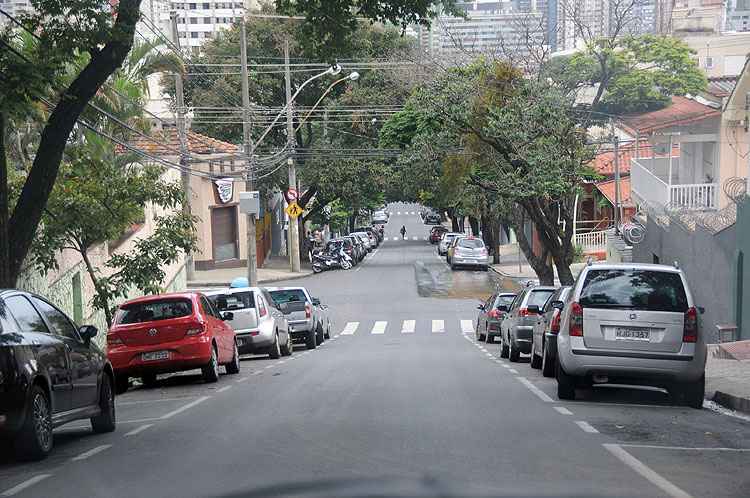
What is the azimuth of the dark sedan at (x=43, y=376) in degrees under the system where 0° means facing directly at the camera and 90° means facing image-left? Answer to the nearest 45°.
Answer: approximately 225°

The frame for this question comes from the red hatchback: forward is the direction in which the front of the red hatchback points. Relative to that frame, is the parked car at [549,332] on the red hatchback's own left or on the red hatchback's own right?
on the red hatchback's own right

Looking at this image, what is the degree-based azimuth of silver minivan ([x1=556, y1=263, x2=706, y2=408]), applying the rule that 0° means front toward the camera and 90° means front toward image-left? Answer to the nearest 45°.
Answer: approximately 180°

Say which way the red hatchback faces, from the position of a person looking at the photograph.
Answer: facing away from the viewer

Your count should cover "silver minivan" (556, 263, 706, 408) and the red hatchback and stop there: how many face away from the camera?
2

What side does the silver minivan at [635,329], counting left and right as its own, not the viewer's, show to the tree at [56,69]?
left

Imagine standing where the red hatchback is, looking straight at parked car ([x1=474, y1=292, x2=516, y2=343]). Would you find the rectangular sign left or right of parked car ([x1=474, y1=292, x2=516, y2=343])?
left
